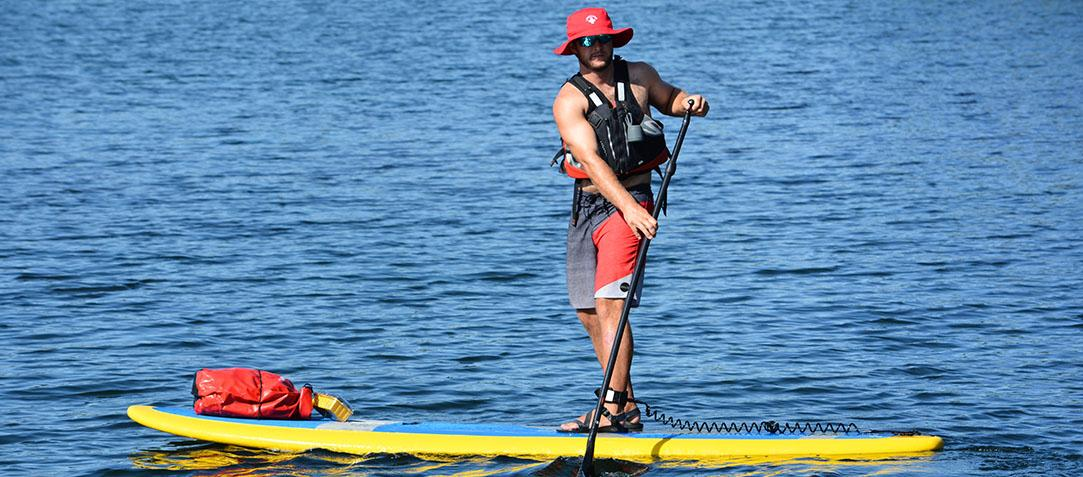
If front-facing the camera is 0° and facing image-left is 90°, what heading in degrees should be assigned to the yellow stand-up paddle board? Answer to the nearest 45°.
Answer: approximately 90°
